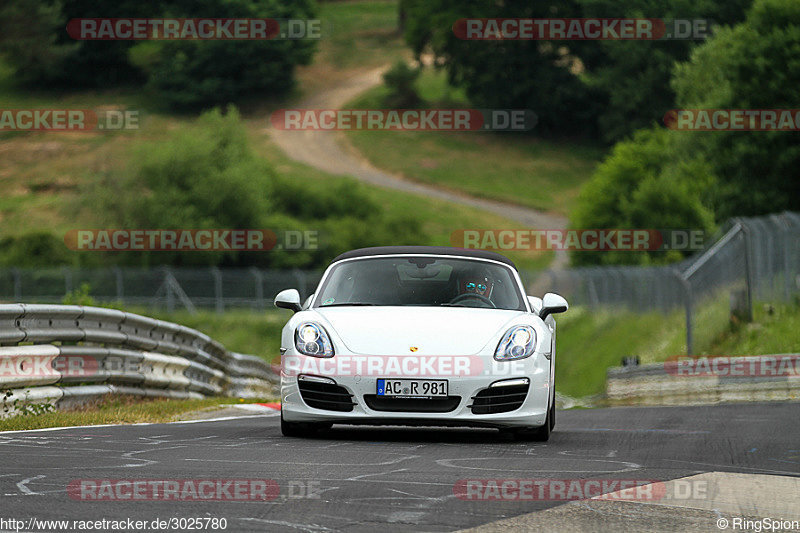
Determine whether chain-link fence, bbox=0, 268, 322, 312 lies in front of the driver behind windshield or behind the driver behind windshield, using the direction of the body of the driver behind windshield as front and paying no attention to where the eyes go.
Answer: behind

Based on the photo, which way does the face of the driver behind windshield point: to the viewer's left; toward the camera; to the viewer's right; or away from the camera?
toward the camera

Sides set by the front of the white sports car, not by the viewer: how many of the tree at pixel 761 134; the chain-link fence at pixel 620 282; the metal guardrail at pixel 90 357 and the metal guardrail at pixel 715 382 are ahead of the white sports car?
0

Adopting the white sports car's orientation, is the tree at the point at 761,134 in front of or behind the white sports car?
behind

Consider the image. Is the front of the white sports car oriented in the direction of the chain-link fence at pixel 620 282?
no

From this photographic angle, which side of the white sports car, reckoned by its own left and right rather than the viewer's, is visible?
front

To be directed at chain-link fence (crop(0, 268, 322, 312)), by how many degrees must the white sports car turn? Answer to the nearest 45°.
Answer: approximately 180°

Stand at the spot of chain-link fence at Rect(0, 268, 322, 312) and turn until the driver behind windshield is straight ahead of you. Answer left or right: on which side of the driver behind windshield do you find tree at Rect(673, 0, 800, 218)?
left

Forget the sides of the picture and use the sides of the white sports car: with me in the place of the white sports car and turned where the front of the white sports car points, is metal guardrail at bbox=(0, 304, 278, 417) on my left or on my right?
on my right

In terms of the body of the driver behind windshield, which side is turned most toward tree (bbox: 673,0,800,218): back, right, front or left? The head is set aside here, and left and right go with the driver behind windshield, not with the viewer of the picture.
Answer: back

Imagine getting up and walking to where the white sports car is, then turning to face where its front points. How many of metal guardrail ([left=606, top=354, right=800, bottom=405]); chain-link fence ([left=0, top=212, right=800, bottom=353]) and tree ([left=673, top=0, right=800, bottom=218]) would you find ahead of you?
0

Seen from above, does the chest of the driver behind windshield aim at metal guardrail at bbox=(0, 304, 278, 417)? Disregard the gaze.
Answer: no

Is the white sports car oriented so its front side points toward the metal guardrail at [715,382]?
no

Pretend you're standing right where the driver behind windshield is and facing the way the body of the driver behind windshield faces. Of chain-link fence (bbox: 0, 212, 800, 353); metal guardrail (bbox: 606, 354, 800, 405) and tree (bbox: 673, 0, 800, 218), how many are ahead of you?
0

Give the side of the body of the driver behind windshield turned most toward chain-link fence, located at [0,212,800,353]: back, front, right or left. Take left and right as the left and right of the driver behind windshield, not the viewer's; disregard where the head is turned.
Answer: back
